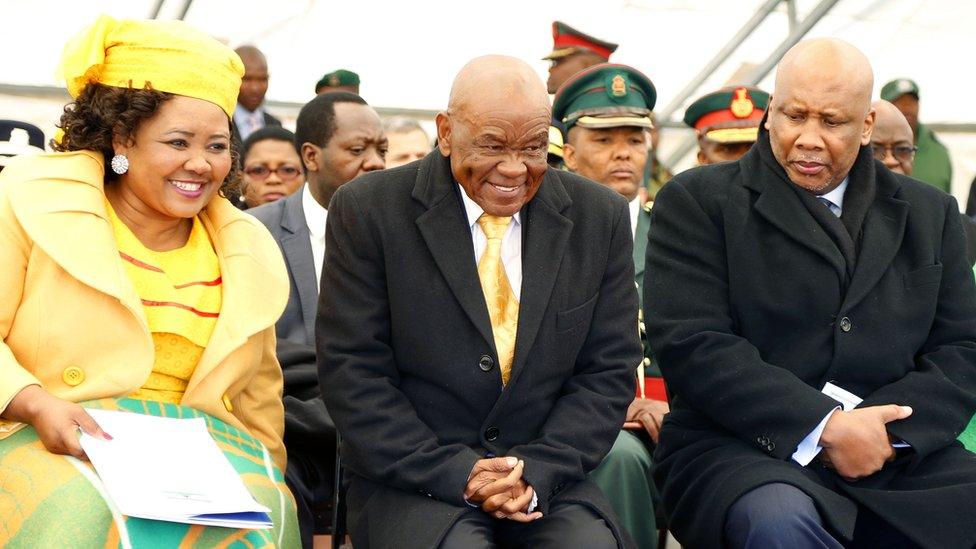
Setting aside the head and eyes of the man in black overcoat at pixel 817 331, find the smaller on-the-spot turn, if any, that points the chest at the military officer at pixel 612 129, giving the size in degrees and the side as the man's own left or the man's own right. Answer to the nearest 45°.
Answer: approximately 135° to the man's own right

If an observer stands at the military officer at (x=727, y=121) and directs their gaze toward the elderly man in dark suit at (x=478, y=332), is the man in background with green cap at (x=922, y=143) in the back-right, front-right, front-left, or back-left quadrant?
back-left

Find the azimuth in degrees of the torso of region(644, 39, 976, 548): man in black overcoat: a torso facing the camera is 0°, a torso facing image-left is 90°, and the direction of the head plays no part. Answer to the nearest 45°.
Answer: approximately 0°

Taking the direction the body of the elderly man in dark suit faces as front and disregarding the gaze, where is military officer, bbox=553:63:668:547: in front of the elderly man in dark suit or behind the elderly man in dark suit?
behind

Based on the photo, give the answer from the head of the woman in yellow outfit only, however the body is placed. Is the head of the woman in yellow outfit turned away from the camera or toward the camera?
toward the camera

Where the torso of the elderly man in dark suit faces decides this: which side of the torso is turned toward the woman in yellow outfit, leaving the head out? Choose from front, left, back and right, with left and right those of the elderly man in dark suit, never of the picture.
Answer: right

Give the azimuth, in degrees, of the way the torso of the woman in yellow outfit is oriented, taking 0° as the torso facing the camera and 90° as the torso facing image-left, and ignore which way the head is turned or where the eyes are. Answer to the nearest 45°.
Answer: approximately 315°

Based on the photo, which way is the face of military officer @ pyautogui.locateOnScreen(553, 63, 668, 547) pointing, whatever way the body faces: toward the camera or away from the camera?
toward the camera

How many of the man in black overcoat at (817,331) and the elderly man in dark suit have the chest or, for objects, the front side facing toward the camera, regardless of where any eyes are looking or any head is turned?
2

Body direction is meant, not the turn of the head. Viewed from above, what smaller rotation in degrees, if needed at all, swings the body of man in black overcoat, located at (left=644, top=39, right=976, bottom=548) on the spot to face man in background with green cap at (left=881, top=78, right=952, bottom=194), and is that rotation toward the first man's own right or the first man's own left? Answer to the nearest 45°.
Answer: approximately 180°

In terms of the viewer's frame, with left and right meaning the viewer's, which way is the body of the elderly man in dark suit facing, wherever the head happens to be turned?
facing the viewer

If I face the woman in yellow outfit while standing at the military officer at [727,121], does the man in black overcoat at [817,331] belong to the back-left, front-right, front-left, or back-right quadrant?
front-left

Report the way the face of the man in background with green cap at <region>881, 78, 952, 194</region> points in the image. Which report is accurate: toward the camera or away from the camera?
toward the camera

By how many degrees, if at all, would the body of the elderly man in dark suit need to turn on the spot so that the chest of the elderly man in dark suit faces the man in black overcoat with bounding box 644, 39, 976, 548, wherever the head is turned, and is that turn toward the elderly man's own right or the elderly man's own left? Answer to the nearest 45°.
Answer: approximately 90° to the elderly man's own left

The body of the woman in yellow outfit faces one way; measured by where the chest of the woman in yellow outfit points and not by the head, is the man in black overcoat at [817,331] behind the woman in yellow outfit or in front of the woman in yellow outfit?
in front
